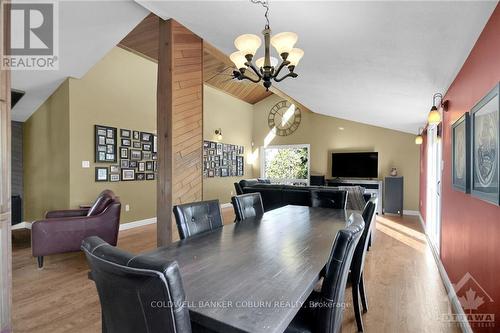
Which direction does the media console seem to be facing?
toward the camera

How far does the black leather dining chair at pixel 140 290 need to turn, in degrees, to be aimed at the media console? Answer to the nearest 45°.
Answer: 0° — it already faces it

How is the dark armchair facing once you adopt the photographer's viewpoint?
facing to the left of the viewer

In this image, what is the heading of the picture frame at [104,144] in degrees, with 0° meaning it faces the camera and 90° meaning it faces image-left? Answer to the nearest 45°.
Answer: approximately 315°

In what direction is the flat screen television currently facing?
toward the camera

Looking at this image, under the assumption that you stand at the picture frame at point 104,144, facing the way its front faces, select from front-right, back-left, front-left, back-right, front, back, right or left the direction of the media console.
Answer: front-left

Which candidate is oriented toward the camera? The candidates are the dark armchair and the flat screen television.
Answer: the flat screen television

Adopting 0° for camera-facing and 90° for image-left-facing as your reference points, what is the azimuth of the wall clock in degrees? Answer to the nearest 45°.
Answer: approximately 0°

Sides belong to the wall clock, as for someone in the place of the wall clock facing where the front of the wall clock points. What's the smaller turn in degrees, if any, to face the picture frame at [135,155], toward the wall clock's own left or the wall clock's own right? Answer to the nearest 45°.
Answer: approximately 45° to the wall clock's own right

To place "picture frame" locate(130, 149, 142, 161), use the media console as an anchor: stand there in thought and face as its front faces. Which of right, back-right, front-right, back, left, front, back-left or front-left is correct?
front-right

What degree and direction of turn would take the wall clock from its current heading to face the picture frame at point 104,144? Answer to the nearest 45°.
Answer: approximately 45° to its right

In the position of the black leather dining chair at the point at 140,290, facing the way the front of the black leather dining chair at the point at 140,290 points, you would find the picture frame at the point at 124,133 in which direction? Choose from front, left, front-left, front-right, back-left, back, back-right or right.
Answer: front-left

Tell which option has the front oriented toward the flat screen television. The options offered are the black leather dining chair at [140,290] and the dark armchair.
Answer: the black leather dining chair
